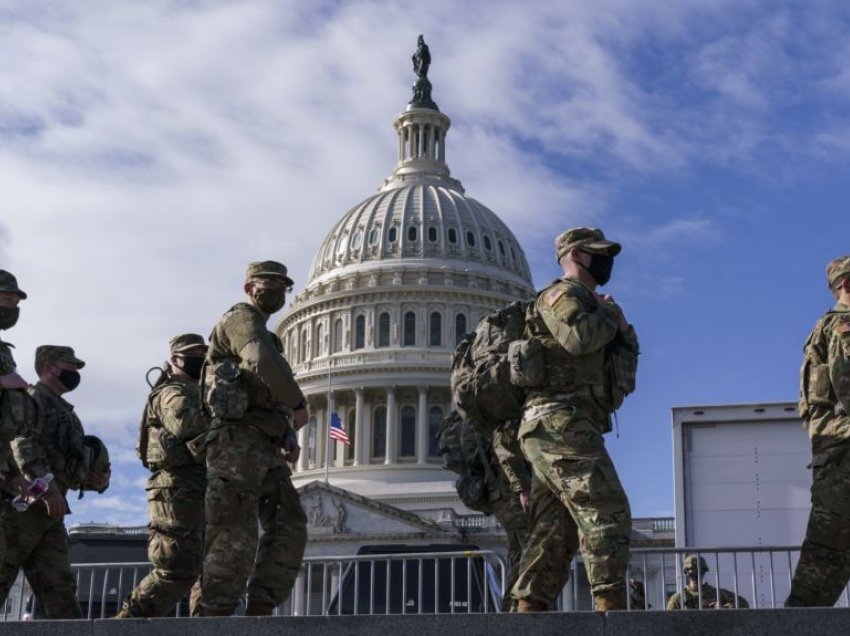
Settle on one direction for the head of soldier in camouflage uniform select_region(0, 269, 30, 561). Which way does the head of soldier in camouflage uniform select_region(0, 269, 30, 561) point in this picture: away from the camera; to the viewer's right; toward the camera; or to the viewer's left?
to the viewer's right

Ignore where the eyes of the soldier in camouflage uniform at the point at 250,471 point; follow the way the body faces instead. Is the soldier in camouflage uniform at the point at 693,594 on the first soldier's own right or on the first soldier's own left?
on the first soldier's own left

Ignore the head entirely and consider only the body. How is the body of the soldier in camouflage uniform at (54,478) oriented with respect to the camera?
to the viewer's right

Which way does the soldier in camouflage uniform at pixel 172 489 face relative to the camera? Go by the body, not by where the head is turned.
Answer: to the viewer's right

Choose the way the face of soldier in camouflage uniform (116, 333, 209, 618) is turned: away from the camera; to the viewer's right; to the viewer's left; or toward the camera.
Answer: to the viewer's right

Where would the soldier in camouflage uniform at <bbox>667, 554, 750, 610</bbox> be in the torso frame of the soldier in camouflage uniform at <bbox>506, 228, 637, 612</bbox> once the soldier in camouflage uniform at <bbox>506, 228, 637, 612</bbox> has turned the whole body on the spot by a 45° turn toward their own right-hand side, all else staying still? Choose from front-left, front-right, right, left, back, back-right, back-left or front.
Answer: back-left

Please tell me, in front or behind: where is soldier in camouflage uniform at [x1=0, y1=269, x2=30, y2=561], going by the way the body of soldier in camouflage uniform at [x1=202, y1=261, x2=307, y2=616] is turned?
behind

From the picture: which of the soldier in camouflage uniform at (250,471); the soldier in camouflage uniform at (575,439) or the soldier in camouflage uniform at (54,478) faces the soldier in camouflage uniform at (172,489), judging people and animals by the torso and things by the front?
the soldier in camouflage uniform at (54,478)

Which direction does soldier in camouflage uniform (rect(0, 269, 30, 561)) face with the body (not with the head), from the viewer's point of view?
to the viewer's right

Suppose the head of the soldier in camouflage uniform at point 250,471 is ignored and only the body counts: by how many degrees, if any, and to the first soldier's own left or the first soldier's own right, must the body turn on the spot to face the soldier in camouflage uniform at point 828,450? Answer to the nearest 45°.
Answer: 0° — they already face them

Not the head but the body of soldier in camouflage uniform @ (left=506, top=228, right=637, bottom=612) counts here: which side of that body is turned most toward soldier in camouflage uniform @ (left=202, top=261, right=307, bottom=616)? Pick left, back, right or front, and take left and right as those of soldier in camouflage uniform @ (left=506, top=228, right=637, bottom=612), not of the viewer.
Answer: back

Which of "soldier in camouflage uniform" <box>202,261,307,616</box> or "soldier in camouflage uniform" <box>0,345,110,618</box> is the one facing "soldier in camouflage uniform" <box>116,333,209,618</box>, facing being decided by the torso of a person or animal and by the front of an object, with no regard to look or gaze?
"soldier in camouflage uniform" <box>0,345,110,618</box>

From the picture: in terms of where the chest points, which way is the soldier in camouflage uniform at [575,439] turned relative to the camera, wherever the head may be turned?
to the viewer's right

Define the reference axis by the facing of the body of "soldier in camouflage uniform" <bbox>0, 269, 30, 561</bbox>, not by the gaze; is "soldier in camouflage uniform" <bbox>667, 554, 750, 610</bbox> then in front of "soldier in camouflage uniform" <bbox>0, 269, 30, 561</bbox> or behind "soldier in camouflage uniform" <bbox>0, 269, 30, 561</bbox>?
in front

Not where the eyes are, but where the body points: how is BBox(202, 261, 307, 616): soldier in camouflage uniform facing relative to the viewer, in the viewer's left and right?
facing to the right of the viewer
